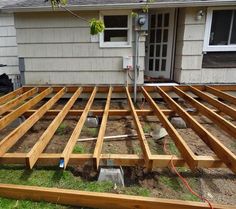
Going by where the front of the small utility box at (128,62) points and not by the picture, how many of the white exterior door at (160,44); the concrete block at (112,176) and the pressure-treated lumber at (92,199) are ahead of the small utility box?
2

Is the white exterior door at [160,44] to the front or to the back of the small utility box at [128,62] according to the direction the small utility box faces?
to the back

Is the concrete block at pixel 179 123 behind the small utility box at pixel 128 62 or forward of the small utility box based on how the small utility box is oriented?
forward

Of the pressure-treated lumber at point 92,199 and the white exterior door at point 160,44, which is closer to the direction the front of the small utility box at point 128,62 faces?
the pressure-treated lumber

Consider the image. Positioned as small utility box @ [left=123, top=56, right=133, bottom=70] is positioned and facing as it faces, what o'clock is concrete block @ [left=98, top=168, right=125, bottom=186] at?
The concrete block is roughly at 12 o'clock from the small utility box.

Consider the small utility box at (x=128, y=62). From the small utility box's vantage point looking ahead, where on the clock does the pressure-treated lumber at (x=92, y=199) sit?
The pressure-treated lumber is roughly at 12 o'clock from the small utility box.

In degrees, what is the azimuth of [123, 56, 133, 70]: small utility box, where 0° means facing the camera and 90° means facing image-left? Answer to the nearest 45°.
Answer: approximately 0°

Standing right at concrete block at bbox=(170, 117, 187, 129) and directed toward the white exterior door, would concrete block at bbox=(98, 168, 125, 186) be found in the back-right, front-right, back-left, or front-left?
back-left

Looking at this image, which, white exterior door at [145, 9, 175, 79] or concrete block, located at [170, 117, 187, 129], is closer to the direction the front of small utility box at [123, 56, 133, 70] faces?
the concrete block
